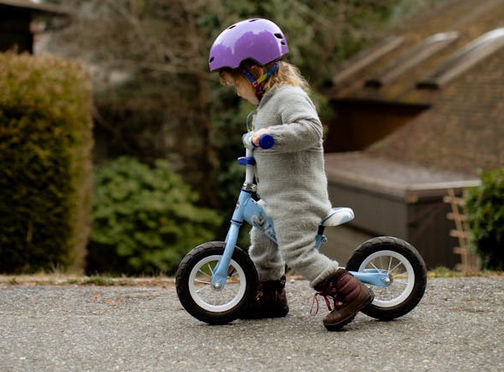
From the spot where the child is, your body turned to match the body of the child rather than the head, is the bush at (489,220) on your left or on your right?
on your right

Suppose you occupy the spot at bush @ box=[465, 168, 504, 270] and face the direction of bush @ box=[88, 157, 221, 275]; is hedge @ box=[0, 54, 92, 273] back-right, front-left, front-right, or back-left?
front-left

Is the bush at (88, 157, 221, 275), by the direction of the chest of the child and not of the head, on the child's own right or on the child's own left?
on the child's own right

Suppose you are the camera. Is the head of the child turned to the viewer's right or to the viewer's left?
to the viewer's left

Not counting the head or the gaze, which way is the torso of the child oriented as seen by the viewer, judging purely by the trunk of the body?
to the viewer's left

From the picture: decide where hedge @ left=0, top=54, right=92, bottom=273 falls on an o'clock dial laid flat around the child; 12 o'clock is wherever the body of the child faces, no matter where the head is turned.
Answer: The hedge is roughly at 2 o'clock from the child.

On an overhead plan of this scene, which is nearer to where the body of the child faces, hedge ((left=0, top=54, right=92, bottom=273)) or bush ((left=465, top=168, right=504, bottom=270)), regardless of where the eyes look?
the hedge
